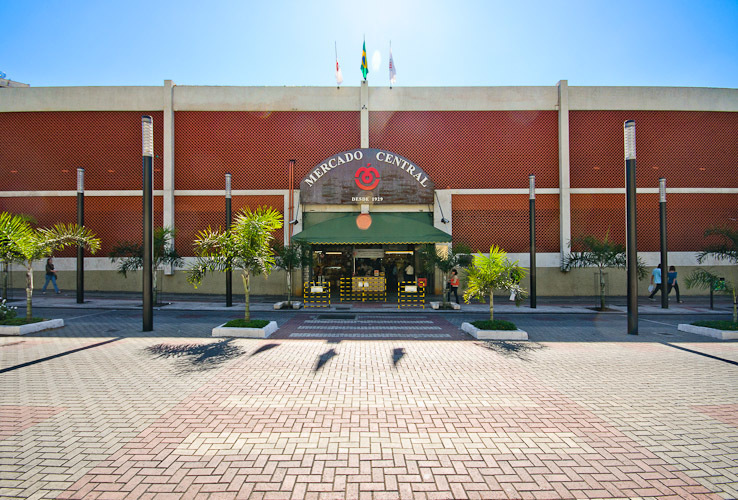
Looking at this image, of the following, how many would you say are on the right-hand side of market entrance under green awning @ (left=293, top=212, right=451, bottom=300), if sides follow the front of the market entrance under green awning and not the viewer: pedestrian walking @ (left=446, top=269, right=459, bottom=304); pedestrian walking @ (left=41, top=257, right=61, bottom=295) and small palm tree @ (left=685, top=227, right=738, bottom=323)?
1

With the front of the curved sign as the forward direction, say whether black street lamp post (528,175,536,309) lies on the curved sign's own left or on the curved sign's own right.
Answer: on the curved sign's own left

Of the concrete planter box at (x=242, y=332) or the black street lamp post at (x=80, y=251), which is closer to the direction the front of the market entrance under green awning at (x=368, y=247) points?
the concrete planter box

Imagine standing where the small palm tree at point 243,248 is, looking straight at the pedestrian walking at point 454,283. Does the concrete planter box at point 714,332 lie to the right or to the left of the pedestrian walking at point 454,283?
right

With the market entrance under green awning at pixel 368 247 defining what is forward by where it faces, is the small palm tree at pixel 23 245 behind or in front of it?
in front

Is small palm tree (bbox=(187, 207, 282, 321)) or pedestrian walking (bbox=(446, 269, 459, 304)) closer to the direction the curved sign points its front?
the small palm tree

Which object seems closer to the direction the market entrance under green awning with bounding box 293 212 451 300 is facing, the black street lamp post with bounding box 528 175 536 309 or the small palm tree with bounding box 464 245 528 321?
the small palm tree

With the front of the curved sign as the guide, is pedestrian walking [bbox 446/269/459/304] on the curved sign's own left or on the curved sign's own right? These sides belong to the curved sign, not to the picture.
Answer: on the curved sign's own left

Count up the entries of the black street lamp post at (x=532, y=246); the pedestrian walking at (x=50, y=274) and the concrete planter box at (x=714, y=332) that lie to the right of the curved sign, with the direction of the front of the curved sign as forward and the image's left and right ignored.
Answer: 1

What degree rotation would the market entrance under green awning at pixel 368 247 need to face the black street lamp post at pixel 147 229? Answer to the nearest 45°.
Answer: approximately 45° to its right

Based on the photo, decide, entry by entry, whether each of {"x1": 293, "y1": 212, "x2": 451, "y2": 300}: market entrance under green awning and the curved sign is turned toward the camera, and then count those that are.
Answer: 2

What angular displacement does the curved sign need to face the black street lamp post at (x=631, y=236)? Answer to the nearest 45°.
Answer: approximately 45° to its left
